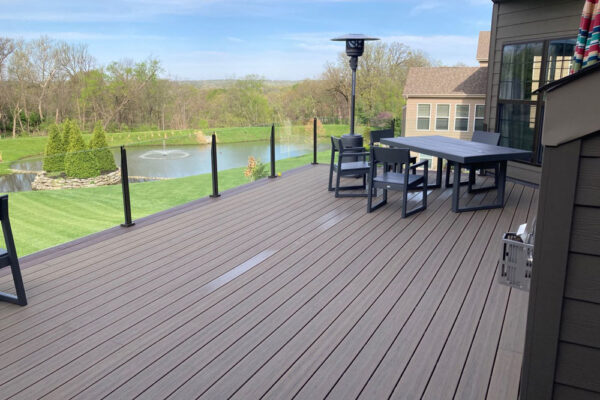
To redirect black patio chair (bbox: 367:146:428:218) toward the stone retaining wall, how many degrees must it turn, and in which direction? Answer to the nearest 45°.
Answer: approximately 90° to its left

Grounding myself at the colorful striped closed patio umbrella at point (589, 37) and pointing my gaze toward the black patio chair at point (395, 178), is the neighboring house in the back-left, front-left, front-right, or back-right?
front-right

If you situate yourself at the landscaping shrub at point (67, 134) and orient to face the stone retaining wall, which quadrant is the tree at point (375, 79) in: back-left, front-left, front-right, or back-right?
back-left

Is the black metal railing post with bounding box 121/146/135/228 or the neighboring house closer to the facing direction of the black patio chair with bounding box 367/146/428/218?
the neighboring house

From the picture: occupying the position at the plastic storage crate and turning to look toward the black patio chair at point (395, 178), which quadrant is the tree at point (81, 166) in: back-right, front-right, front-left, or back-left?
front-left

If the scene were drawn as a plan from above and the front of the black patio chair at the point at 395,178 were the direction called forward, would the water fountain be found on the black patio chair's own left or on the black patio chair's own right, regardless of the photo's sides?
on the black patio chair's own left

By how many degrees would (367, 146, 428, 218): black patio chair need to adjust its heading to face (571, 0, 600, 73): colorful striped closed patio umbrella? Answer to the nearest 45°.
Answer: approximately 135° to its right

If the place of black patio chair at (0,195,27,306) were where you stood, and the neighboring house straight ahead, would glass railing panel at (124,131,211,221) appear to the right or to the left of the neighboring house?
left

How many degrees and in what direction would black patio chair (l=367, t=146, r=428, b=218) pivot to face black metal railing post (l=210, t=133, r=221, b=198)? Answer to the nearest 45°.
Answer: approximately 135° to its left

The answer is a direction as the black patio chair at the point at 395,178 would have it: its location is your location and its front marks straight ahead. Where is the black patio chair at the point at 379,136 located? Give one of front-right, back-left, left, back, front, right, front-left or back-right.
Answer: front-left

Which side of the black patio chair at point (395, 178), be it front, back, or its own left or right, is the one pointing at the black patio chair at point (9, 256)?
back

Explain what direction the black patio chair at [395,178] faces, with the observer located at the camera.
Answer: facing away from the viewer and to the right of the viewer

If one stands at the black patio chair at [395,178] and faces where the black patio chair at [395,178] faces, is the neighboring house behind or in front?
in front

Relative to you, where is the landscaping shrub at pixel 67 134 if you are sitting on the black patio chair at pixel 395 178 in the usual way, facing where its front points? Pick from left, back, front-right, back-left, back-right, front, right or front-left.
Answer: left
